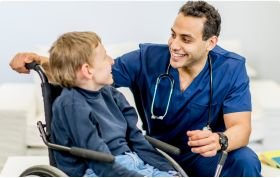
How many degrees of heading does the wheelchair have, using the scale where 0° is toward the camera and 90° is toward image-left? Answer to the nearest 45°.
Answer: approximately 315°

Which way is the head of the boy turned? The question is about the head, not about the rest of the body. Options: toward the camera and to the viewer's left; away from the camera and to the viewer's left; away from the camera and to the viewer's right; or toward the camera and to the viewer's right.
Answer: away from the camera and to the viewer's right

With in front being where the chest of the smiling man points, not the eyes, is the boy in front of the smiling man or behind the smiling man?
in front

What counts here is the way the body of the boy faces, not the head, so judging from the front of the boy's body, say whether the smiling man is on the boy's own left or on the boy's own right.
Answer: on the boy's own left

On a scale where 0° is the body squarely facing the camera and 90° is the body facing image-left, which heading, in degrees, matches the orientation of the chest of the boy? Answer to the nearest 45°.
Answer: approximately 315°

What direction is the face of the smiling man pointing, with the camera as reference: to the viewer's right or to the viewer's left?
to the viewer's left

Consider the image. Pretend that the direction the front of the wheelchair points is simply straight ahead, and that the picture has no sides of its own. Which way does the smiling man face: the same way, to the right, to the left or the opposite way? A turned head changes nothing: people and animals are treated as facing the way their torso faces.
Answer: to the right

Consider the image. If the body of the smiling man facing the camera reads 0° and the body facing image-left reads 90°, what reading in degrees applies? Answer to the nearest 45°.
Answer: approximately 45°
